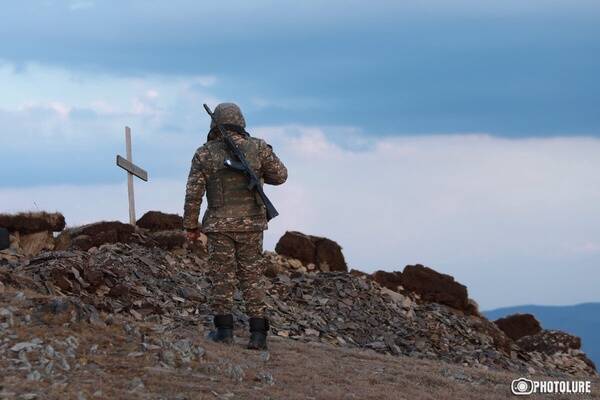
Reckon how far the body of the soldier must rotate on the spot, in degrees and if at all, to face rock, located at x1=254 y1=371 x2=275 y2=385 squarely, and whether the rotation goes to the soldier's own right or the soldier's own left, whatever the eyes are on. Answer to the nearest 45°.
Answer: approximately 180°

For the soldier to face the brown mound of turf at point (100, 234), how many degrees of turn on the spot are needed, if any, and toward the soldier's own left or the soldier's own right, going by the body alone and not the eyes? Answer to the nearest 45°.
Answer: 0° — they already face it

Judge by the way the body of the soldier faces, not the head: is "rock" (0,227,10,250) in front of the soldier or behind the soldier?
in front

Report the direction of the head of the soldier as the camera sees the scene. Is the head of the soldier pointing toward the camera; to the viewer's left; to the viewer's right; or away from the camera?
away from the camera

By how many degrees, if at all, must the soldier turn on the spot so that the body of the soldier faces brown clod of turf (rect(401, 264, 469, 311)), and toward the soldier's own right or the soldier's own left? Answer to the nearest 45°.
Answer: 0° — they already face it

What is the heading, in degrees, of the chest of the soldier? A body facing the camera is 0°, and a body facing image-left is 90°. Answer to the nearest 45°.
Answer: approximately 180°

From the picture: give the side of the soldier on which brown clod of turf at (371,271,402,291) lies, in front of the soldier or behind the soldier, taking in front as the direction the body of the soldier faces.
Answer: in front

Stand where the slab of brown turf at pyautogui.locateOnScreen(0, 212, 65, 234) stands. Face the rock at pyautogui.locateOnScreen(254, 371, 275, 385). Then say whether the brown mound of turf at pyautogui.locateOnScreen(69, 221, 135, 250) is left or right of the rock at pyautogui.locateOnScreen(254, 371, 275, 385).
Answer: left
